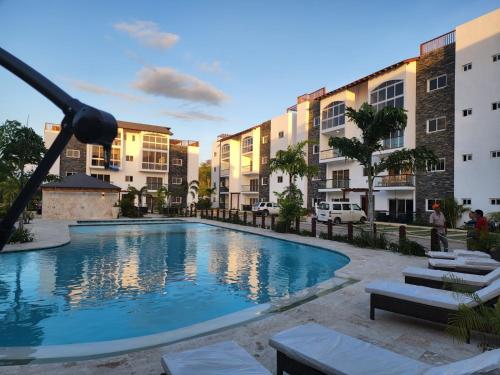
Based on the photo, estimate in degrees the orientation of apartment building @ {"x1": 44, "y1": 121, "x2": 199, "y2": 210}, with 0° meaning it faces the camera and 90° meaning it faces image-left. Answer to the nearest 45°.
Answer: approximately 0°

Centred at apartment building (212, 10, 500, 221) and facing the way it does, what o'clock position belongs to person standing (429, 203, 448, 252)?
The person standing is roughly at 11 o'clock from the apartment building.

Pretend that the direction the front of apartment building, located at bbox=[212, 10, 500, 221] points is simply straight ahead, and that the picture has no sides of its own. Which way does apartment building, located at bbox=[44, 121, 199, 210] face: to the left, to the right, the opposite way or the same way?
to the left

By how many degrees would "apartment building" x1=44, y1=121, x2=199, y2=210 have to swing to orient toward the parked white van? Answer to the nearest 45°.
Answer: approximately 45° to its left

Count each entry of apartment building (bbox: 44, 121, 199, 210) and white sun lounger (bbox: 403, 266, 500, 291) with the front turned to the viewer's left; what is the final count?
1

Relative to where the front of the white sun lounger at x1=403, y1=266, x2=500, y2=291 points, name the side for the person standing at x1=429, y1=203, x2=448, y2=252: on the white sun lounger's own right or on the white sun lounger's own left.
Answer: on the white sun lounger's own right

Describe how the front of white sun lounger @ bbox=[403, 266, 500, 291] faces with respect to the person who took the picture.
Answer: facing to the left of the viewer

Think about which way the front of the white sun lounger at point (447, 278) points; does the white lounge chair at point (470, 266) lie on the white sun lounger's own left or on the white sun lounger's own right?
on the white sun lounger's own right

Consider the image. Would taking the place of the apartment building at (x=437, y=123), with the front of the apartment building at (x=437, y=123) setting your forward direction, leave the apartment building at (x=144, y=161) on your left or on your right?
on your right

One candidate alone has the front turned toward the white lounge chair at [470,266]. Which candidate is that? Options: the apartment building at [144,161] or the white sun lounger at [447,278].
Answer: the apartment building
